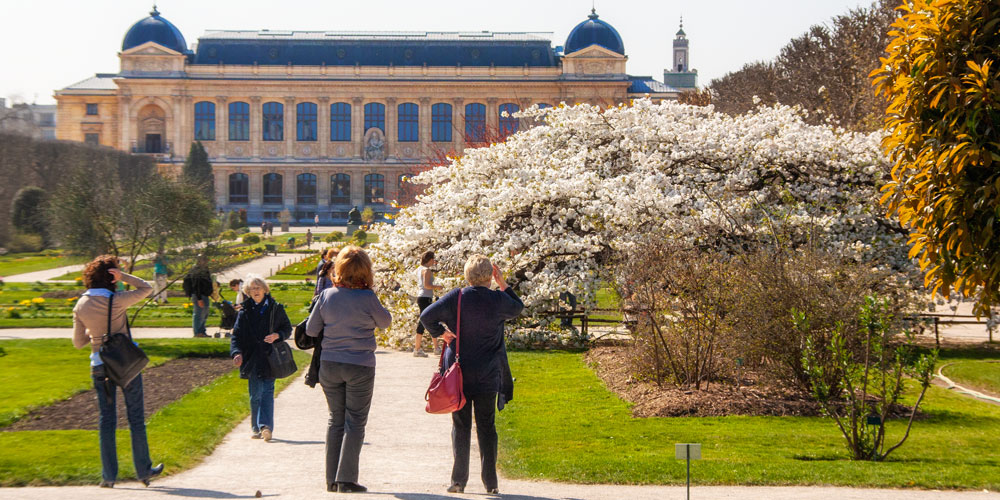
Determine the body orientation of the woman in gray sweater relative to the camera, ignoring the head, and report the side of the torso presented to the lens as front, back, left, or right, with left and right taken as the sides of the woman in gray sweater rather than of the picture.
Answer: back

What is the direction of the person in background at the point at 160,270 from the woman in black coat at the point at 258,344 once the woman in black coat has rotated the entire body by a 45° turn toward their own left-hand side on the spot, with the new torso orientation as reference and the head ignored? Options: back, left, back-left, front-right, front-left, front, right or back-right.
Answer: back-left

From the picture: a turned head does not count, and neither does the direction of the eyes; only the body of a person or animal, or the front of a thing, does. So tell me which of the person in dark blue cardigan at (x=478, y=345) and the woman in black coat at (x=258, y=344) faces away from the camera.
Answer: the person in dark blue cardigan at (x=478, y=345)

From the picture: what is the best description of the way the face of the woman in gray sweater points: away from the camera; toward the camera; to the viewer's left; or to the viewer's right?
away from the camera

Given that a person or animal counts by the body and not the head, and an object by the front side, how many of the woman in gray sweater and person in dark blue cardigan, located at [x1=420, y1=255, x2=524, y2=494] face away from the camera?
2

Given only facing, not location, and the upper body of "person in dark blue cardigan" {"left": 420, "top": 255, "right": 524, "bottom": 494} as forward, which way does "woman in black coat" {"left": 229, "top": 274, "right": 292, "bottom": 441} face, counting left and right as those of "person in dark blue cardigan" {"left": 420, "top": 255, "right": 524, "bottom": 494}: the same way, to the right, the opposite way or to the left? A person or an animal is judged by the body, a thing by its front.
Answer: the opposite way

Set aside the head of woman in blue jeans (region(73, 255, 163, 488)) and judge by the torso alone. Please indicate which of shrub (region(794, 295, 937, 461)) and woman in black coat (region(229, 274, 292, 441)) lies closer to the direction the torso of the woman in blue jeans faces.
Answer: the woman in black coat

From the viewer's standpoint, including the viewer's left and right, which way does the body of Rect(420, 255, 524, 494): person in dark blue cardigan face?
facing away from the viewer

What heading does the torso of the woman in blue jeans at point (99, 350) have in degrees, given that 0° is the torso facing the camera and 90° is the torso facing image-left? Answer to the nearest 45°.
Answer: approximately 225°

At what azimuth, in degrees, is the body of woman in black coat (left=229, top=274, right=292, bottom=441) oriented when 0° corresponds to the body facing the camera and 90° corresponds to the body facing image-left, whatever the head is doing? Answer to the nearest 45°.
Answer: approximately 0°

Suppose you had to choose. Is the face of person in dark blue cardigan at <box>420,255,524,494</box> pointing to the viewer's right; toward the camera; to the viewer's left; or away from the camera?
away from the camera

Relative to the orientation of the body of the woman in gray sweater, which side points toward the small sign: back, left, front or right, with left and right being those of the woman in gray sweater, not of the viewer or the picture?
right

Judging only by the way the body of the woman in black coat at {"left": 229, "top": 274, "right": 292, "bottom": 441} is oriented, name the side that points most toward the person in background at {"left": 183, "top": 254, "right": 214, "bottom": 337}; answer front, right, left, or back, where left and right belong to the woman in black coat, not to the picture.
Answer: back

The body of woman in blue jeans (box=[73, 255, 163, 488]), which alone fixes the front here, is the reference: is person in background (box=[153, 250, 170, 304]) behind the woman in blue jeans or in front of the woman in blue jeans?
in front

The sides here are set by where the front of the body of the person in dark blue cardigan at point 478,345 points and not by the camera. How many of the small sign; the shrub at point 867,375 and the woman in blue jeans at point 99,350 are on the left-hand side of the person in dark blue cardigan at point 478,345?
1
